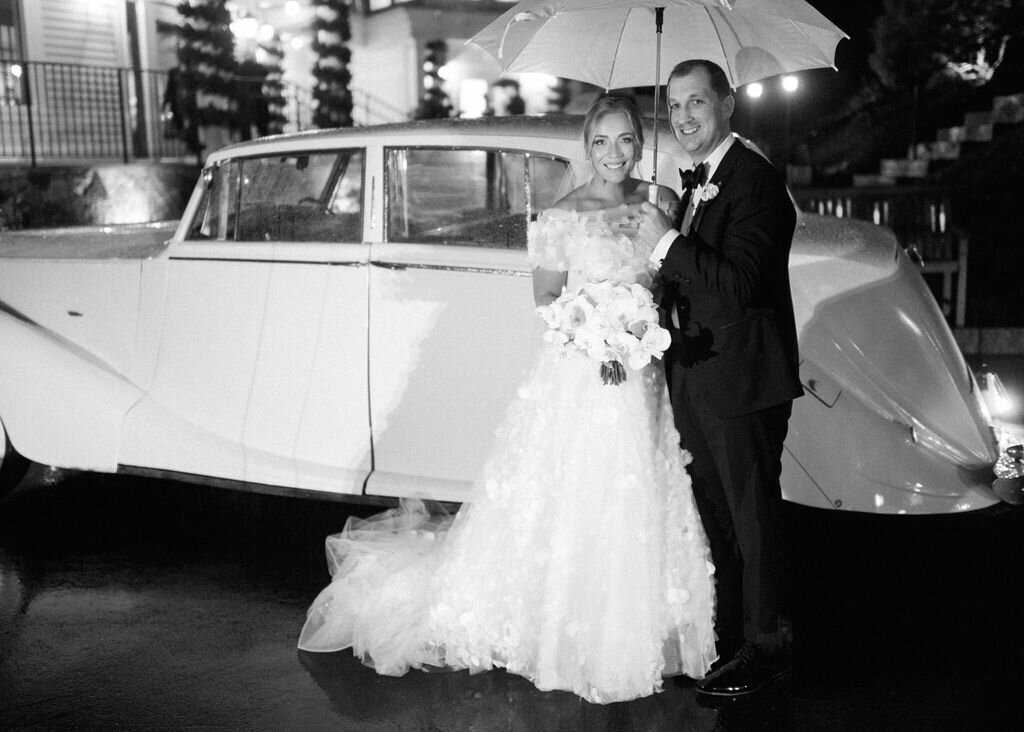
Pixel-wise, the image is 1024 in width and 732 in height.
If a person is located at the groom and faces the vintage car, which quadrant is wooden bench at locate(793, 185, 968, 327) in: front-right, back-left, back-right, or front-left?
front-right

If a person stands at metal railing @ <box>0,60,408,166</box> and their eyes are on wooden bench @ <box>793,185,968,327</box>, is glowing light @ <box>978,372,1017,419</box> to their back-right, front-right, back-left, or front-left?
front-right

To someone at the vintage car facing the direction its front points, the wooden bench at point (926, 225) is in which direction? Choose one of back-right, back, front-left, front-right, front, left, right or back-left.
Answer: back-right

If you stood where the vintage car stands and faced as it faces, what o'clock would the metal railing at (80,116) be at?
The metal railing is roughly at 2 o'clock from the vintage car.

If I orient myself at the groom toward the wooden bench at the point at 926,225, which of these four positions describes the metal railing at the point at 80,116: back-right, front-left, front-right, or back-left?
front-left

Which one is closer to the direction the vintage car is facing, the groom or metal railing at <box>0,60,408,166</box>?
the metal railing

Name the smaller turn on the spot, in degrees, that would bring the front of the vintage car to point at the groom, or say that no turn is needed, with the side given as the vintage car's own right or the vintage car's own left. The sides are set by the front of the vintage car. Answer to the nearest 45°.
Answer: approximately 135° to the vintage car's own left

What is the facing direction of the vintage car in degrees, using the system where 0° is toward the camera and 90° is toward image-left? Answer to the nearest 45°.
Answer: approximately 90°
